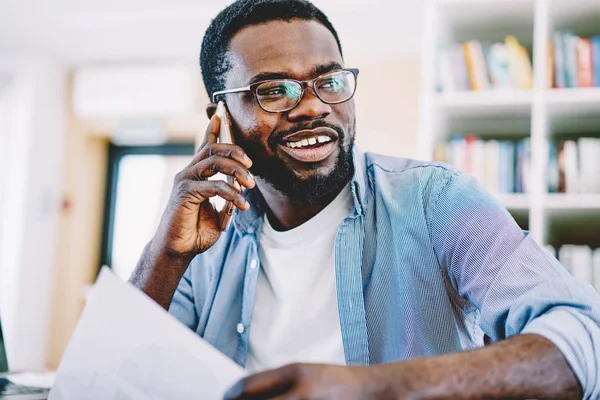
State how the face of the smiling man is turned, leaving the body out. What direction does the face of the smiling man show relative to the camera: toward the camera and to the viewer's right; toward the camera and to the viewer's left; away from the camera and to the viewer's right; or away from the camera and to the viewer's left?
toward the camera and to the viewer's right

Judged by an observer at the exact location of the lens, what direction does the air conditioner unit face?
facing the viewer

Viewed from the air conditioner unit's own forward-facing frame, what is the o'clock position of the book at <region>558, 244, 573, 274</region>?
The book is roughly at 11 o'clock from the air conditioner unit.

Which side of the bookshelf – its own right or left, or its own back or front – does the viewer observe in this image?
front

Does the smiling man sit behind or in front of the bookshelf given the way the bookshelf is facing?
in front

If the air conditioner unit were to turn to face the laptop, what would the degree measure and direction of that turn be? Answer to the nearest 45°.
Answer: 0° — it already faces it

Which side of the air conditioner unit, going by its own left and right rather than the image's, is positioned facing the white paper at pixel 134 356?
front

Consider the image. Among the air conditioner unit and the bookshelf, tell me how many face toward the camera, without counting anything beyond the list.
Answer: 2

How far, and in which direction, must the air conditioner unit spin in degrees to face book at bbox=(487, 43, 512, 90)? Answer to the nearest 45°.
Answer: approximately 45° to its left

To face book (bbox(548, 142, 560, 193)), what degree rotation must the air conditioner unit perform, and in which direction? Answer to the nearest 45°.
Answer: approximately 45° to its left

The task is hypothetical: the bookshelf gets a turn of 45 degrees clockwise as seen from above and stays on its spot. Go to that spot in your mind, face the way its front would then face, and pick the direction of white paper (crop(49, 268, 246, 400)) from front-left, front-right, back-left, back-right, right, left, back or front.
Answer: front-left

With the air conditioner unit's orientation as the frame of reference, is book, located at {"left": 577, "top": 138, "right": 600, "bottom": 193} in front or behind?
in front
